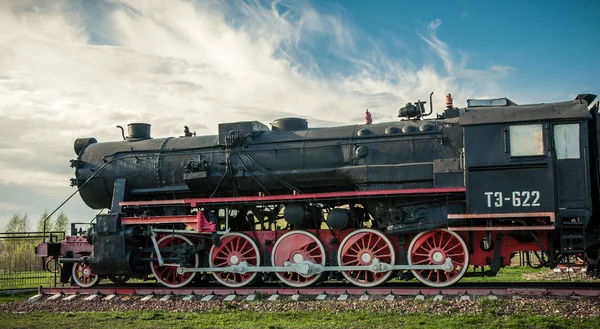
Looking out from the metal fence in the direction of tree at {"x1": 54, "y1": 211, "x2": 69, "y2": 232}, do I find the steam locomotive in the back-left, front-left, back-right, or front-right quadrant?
back-right

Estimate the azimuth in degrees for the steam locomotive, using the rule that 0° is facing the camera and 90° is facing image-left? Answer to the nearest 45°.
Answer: approximately 90°
